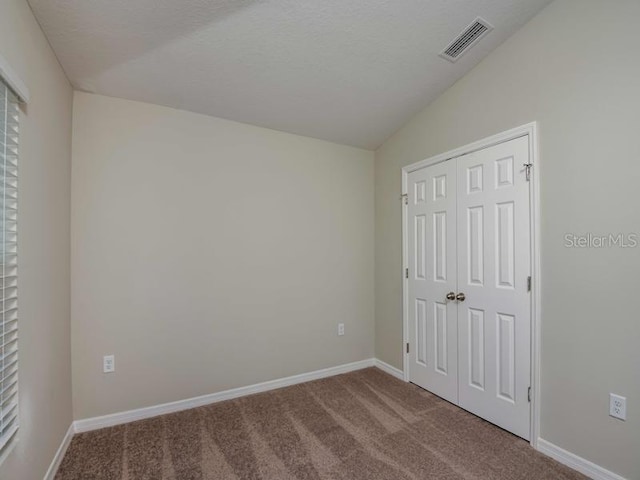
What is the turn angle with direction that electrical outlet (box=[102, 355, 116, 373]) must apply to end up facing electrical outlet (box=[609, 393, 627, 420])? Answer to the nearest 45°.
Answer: approximately 45° to its left

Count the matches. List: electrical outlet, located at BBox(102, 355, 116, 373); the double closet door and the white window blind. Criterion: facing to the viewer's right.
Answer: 1

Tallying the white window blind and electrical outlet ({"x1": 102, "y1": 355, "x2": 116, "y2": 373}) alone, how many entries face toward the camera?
1

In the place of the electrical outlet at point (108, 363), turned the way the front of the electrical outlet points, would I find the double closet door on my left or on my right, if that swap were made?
on my left

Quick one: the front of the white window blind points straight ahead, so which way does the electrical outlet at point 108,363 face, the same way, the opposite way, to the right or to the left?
to the right

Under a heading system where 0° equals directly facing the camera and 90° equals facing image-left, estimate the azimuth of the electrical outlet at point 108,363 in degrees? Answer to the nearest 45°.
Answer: approximately 0°

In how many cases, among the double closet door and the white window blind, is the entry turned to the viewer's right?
1

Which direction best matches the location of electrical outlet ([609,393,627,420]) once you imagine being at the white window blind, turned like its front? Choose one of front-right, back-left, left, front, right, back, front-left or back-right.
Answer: front-right

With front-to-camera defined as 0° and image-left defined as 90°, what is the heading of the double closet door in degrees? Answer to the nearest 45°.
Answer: approximately 45°

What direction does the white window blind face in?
to the viewer's right

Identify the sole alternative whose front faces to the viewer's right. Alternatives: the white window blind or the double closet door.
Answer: the white window blind
